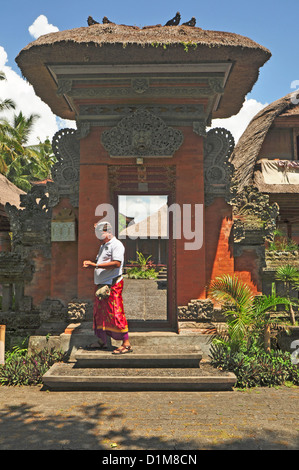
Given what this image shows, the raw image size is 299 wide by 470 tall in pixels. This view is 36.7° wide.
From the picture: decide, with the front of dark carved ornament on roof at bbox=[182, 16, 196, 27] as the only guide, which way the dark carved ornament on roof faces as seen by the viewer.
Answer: to the viewer's right

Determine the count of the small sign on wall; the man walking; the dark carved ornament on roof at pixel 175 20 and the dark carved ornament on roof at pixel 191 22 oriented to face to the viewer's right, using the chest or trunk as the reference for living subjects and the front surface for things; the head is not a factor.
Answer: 2

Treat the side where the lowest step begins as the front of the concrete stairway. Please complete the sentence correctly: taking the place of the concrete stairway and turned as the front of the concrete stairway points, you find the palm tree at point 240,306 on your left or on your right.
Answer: on your left

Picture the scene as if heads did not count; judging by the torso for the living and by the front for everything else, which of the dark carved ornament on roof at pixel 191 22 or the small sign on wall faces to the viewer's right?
the dark carved ornament on roof
